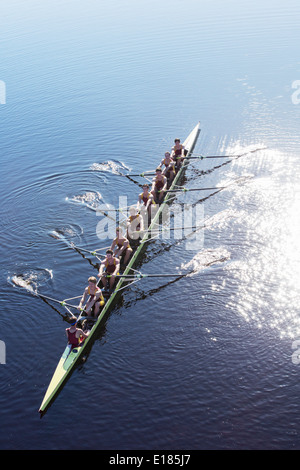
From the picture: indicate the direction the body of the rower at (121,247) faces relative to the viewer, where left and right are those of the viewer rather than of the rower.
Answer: facing the viewer and to the left of the viewer

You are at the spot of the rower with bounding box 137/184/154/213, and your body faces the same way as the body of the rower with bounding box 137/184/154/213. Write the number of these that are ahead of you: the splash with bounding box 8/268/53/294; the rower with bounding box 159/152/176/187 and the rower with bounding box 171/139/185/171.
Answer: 1

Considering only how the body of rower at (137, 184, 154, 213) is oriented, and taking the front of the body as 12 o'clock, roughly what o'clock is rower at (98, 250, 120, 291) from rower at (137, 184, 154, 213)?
rower at (98, 250, 120, 291) is roughly at 11 o'clock from rower at (137, 184, 154, 213).

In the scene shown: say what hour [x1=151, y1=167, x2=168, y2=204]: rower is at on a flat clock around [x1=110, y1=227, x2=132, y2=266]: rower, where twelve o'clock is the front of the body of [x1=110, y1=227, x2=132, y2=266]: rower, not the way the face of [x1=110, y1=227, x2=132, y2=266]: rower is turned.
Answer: [x1=151, y1=167, x2=168, y2=204]: rower is roughly at 5 o'clock from [x1=110, y1=227, x2=132, y2=266]: rower.

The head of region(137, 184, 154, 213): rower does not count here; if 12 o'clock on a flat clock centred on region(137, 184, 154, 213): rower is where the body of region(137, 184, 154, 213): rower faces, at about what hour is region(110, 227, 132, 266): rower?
region(110, 227, 132, 266): rower is roughly at 11 o'clock from region(137, 184, 154, 213): rower.

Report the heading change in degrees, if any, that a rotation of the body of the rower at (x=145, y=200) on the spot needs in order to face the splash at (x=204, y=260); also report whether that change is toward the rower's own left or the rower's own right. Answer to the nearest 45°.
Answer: approximately 90° to the rower's own left
